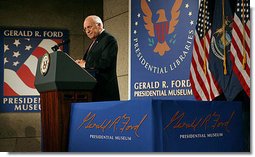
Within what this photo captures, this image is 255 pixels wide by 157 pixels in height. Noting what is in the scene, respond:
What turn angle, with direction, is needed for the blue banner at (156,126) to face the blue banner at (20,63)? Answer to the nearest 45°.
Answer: approximately 135° to its right

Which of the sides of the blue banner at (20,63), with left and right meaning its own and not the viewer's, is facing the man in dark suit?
front

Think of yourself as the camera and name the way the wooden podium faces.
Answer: facing the viewer and to the left of the viewer

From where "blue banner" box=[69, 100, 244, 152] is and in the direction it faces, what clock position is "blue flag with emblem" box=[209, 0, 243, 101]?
The blue flag with emblem is roughly at 7 o'clock from the blue banner.

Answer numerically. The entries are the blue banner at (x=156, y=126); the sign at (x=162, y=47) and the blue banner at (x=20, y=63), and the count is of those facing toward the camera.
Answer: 3

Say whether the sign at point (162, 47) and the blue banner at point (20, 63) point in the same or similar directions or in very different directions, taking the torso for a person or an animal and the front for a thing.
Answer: same or similar directions

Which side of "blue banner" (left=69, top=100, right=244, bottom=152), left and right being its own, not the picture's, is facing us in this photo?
front

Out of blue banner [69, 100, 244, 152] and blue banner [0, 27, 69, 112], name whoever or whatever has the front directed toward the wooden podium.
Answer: blue banner [0, 27, 69, 112]

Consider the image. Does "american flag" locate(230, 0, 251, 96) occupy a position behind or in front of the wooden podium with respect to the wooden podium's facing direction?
behind

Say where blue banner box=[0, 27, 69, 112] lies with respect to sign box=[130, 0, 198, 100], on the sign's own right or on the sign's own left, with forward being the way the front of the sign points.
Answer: on the sign's own right

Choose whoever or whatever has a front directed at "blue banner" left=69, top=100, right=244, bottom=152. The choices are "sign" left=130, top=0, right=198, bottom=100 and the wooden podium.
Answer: the sign

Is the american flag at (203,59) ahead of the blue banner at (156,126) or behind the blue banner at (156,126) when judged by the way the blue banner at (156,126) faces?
behind

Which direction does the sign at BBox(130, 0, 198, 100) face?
toward the camera
